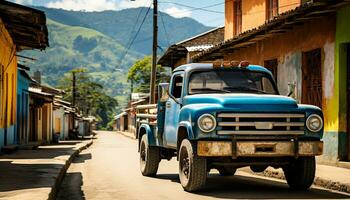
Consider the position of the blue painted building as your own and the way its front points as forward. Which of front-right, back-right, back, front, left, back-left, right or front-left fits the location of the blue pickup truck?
right

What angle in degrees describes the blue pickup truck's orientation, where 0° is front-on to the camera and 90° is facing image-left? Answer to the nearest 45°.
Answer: approximately 315°

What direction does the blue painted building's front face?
to the viewer's right

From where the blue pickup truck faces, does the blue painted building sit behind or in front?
behind

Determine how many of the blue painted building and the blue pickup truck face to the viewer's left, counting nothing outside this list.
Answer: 0
